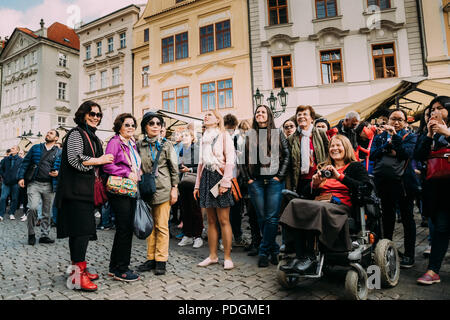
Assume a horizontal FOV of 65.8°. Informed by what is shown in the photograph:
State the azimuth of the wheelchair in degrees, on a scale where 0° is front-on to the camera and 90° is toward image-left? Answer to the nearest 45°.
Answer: approximately 45°

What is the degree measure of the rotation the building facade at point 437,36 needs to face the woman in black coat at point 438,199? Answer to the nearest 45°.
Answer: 0° — it already faces them

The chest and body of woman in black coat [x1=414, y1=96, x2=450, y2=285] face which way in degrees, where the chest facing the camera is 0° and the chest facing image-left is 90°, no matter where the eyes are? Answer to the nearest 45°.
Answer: approximately 45°

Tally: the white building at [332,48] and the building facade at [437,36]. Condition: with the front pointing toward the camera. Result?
2

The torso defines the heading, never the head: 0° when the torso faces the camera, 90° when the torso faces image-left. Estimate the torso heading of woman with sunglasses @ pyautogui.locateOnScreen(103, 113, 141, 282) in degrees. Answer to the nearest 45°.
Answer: approximately 315°

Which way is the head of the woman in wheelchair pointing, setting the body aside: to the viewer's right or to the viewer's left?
to the viewer's left
